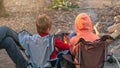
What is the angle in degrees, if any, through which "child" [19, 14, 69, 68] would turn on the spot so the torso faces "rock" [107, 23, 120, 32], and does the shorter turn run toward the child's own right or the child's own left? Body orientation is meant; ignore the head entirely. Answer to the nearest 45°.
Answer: approximately 45° to the child's own right

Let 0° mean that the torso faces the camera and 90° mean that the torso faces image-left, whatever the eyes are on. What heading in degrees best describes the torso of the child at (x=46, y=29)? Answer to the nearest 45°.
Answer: approximately 180°

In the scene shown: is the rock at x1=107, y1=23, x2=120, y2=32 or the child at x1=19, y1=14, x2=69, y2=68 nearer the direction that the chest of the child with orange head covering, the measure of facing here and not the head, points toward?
the rock

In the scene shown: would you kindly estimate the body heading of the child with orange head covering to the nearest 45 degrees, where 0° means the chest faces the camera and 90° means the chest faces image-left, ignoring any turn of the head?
approximately 180°

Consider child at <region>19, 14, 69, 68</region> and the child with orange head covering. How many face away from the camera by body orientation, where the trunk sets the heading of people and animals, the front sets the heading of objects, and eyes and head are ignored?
2
